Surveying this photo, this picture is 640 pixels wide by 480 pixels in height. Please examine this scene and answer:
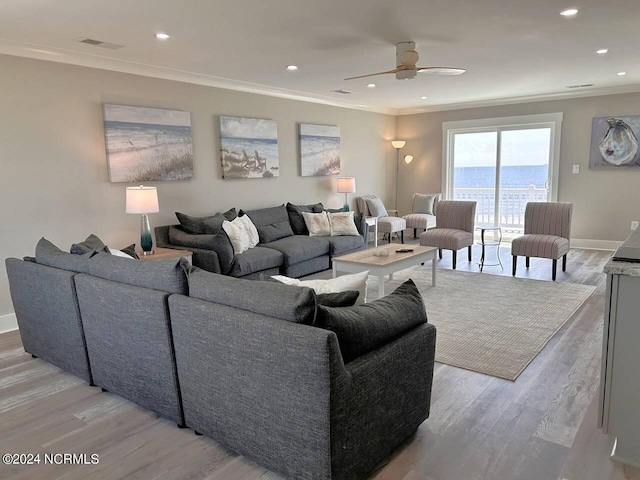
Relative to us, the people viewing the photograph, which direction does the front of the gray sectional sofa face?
facing away from the viewer and to the right of the viewer

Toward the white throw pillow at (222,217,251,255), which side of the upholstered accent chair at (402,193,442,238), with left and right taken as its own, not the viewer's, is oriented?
front

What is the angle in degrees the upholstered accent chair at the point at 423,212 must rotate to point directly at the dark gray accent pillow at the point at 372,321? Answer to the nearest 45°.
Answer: approximately 45° to its left

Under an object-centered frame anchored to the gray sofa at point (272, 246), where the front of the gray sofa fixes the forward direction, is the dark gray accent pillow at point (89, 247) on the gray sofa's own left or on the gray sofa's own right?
on the gray sofa's own right

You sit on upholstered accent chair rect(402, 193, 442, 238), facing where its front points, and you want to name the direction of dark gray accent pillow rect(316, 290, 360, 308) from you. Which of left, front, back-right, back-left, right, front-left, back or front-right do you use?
front-left

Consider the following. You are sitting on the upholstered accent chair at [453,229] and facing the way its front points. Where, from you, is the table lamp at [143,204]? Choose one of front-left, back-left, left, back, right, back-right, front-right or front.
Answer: front

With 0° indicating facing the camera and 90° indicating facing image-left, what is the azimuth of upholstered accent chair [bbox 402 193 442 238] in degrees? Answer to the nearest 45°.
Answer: approximately 45°

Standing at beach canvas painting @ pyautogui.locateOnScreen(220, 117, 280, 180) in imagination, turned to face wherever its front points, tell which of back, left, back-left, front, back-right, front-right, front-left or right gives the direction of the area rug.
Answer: front

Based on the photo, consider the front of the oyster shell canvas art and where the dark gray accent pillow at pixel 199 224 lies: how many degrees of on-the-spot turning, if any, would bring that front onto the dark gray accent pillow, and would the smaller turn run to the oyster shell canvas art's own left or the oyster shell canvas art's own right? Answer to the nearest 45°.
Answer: approximately 45° to the oyster shell canvas art's own right

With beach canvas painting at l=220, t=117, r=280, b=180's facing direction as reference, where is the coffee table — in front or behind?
in front

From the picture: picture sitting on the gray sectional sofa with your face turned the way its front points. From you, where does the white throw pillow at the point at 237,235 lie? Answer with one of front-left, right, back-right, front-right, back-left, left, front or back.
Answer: front-left

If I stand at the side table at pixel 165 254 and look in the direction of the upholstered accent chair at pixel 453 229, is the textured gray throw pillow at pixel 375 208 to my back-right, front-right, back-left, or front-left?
front-left

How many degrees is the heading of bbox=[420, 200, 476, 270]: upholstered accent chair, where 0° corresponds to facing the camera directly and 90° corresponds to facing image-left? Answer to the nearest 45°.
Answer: approximately 45°

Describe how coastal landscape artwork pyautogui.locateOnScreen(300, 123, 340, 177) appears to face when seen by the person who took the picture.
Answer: facing the viewer and to the right of the viewer

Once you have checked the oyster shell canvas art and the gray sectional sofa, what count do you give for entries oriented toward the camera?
1

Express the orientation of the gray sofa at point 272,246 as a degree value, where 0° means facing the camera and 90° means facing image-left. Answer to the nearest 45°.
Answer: approximately 315°

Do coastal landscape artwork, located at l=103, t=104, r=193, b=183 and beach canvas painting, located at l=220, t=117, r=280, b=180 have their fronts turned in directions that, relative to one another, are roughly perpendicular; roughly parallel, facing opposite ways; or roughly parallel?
roughly parallel
